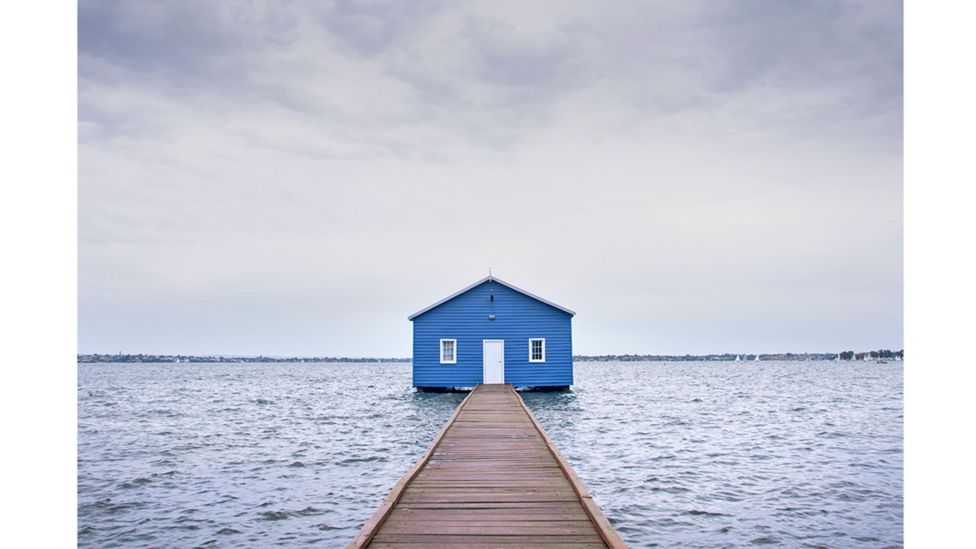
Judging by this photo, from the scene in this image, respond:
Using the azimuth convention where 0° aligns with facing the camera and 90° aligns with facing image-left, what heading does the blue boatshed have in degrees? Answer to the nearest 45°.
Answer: approximately 0°

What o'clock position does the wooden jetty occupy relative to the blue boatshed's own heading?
The wooden jetty is roughly at 12 o'clock from the blue boatshed.
